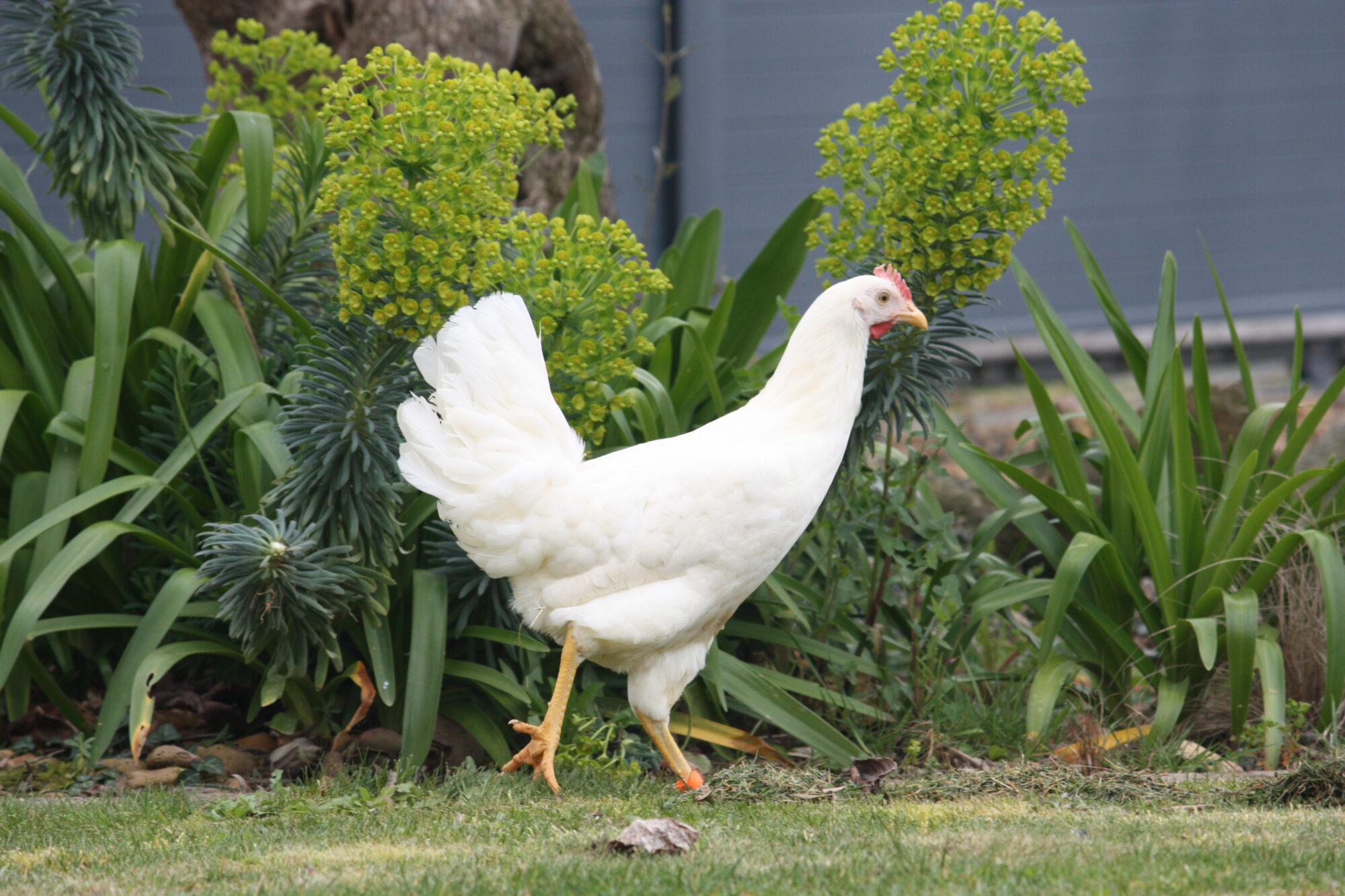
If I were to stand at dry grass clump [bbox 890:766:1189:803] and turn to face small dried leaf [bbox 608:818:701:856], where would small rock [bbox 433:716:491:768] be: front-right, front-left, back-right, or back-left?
front-right

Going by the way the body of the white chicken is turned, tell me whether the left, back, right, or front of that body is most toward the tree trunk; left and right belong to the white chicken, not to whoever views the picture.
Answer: left

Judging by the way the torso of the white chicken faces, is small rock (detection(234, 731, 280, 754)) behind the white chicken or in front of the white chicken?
behind

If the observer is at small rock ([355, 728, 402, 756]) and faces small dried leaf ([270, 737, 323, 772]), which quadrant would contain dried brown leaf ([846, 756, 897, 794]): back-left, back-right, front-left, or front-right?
back-left

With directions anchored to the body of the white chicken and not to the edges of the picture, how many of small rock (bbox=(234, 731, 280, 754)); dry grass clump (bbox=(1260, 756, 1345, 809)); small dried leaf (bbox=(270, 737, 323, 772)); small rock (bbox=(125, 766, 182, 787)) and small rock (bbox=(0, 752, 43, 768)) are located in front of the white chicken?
1

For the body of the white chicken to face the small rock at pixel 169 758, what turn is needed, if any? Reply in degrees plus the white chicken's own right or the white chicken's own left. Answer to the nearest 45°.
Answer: approximately 180°

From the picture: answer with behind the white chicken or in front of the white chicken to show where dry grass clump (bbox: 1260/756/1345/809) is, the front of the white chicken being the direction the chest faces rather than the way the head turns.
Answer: in front

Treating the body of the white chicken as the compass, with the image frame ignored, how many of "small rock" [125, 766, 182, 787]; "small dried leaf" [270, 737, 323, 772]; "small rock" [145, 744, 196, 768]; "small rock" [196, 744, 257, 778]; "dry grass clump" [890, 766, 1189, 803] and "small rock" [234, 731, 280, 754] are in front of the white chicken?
1

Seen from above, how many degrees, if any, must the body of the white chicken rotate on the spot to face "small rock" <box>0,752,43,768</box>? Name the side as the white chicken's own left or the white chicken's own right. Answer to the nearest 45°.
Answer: approximately 180°

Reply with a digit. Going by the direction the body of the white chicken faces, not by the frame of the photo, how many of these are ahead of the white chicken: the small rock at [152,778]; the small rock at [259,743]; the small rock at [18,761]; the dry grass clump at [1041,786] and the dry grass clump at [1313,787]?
2

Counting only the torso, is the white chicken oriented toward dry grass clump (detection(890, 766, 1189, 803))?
yes

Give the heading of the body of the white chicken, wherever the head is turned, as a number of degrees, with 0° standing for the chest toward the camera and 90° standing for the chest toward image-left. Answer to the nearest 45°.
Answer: approximately 270°
